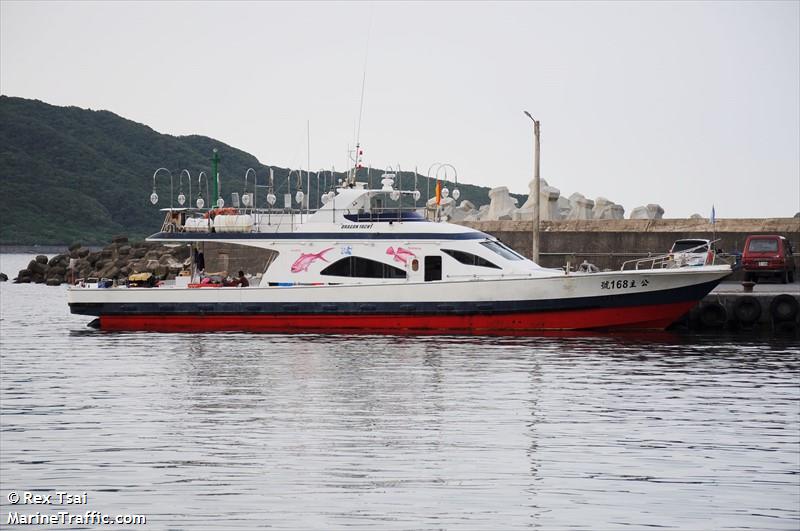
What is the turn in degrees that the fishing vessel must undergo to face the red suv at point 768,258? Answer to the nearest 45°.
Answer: approximately 45° to its left

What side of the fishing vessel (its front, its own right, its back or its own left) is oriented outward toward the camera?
right
